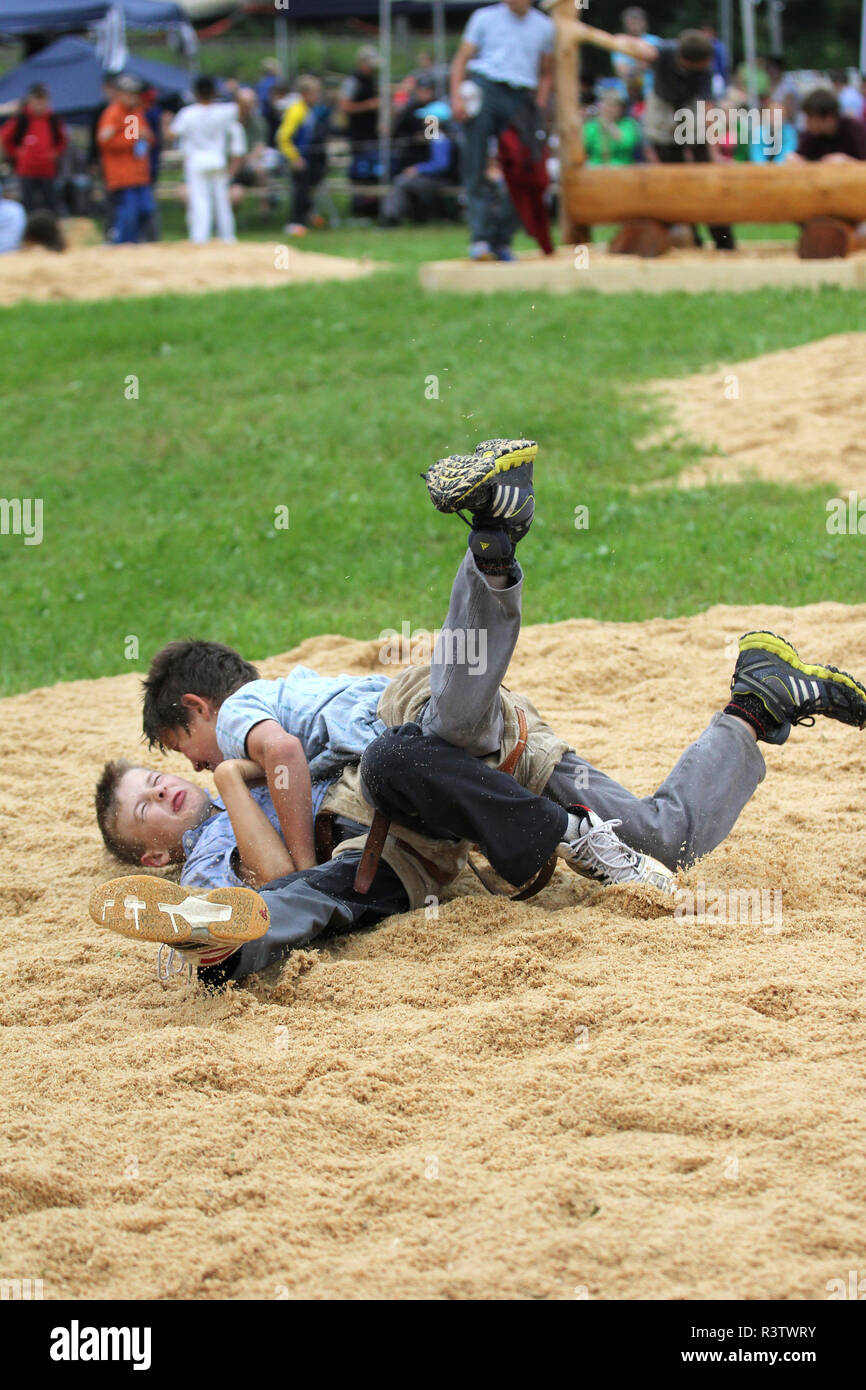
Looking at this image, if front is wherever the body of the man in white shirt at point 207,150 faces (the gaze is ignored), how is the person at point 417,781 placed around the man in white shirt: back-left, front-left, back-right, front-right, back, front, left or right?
back

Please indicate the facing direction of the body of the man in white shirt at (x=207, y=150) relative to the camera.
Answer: away from the camera

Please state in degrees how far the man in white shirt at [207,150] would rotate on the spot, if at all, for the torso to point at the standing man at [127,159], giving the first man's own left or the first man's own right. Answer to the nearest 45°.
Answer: approximately 135° to the first man's own left

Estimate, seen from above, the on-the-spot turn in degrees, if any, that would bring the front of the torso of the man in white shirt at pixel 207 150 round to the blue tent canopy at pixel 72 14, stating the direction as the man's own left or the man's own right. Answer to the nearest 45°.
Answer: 0° — they already face it

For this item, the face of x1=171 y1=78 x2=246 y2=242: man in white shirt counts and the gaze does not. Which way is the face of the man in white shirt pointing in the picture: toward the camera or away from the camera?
away from the camera

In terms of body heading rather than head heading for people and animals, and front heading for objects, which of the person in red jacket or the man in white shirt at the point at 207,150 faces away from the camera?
the man in white shirt
